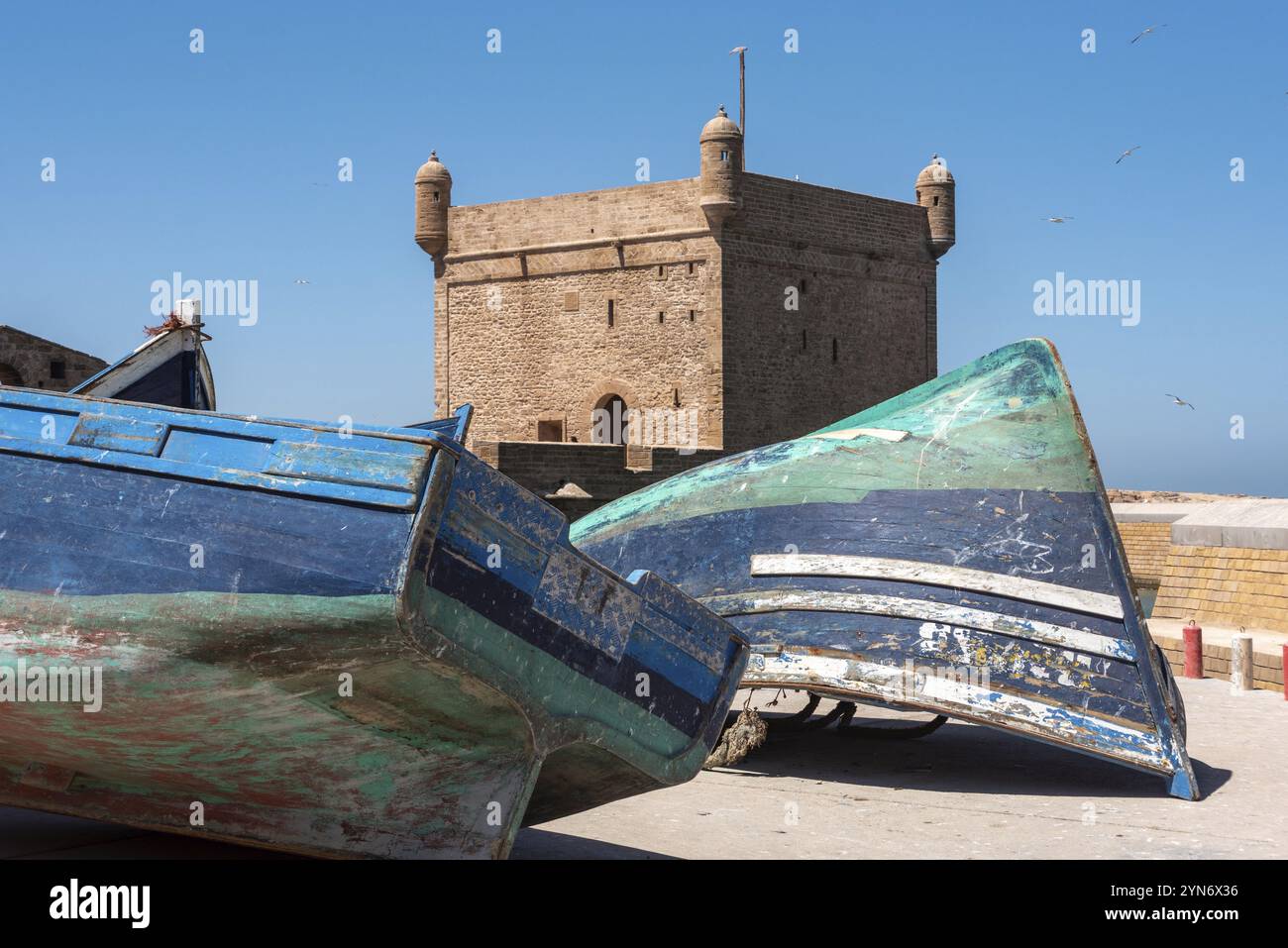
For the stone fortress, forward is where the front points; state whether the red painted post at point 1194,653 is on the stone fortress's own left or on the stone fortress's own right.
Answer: on the stone fortress's own left

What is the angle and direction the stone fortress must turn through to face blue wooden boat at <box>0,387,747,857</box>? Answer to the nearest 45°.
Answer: approximately 45° to its left

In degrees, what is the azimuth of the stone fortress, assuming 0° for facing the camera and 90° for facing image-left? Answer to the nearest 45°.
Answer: approximately 45°

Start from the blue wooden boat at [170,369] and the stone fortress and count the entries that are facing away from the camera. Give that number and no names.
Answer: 0

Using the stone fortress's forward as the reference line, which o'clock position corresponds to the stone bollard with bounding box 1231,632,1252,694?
The stone bollard is roughly at 10 o'clock from the stone fortress.

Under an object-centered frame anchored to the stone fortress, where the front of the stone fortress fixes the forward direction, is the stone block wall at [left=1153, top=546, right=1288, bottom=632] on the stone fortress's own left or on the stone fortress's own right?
on the stone fortress's own left

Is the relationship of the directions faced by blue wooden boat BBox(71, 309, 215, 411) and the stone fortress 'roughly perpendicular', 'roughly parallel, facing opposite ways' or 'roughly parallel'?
roughly perpendicular

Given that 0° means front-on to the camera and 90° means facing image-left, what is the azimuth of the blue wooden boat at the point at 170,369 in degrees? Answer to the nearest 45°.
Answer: approximately 315°
